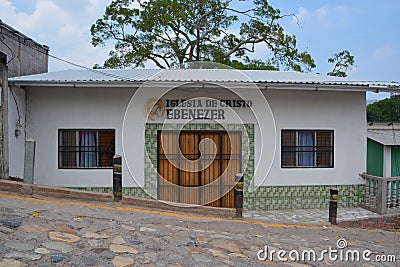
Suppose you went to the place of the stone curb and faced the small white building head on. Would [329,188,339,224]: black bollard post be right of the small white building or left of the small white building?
right

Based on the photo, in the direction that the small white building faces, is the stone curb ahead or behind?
ahead

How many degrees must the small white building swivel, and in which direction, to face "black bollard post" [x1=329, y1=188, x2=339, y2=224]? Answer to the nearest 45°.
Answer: approximately 45° to its left

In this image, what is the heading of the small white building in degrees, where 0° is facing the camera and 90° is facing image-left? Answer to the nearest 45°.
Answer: approximately 0°

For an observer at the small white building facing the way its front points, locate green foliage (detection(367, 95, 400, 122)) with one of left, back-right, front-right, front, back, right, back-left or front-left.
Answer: back-left

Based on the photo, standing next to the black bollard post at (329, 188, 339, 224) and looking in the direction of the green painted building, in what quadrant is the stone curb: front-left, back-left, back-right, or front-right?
back-left

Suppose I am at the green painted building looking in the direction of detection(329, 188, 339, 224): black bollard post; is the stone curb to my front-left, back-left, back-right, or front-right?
front-right

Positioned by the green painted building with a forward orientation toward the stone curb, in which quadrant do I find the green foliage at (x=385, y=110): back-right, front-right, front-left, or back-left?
back-right

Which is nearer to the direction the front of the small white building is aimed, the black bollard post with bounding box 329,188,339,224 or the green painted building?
the black bollard post

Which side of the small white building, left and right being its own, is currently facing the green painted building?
left
